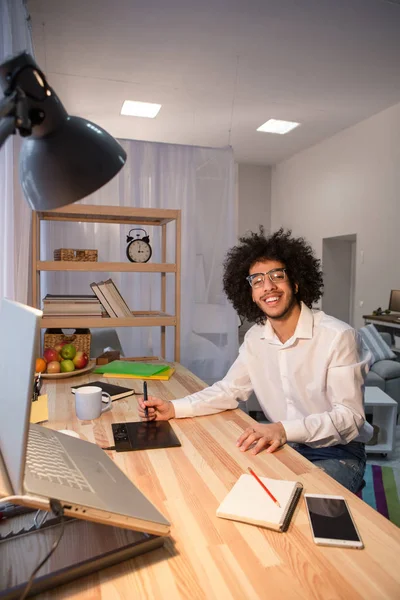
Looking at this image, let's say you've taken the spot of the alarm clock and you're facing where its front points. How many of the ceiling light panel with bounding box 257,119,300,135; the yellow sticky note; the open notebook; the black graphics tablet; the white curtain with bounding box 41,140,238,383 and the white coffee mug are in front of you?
4

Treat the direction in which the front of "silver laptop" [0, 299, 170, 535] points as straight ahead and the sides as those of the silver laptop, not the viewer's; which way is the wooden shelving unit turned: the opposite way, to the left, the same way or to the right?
to the right

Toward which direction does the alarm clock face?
toward the camera

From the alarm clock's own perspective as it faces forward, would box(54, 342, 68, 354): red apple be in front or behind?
in front

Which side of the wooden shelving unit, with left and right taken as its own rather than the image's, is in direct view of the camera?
front

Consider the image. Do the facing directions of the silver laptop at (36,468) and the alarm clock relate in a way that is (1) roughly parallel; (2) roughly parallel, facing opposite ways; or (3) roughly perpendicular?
roughly perpendicular

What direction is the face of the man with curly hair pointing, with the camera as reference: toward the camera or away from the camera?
toward the camera

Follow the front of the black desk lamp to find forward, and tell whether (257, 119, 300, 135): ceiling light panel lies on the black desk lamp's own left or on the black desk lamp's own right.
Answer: on the black desk lamp's own left

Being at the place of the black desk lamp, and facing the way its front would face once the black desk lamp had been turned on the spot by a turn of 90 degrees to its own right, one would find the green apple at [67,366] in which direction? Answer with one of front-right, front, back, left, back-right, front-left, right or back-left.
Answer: back

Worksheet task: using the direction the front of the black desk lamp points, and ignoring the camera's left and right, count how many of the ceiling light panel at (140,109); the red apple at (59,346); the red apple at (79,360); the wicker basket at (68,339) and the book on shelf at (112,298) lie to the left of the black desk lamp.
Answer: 5

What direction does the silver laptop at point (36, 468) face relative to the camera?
to the viewer's right

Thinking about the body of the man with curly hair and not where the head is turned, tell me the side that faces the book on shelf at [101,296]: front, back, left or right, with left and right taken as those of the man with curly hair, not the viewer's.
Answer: right

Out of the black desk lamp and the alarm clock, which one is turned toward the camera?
the alarm clock

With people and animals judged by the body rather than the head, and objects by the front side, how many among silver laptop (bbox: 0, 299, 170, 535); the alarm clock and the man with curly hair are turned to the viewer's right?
1

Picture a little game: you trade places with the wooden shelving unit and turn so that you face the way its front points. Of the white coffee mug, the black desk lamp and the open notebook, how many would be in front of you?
3

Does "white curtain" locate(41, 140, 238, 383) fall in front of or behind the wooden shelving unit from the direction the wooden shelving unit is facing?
behind

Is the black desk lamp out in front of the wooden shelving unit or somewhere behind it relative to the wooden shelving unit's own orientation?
in front

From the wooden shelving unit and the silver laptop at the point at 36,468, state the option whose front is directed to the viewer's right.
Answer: the silver laptop
